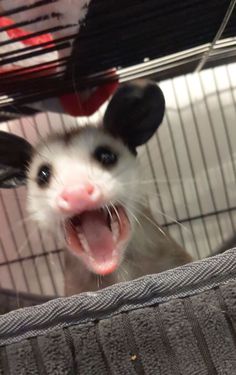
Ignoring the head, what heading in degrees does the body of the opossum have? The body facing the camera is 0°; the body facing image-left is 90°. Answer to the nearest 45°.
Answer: approximately 0°
